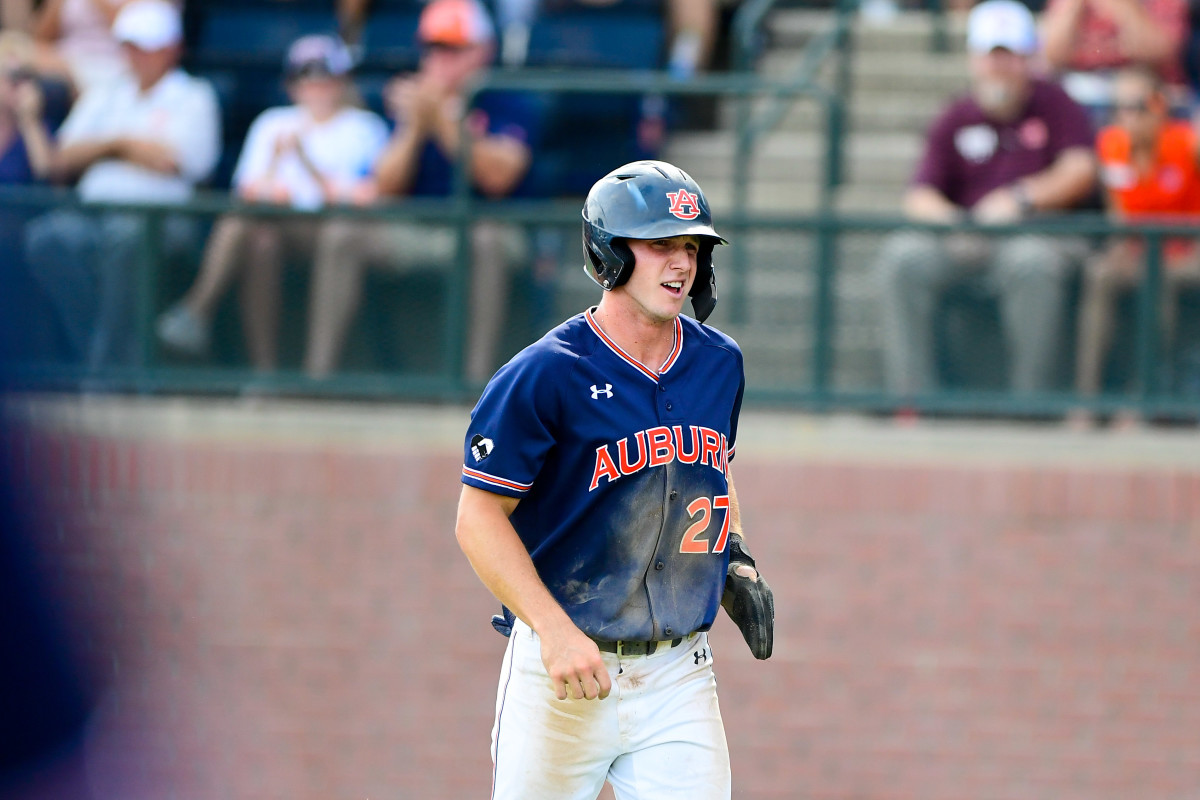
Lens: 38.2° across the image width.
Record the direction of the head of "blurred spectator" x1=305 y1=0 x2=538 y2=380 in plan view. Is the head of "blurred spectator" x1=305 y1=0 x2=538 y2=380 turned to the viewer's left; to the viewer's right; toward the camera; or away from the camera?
toward the camera

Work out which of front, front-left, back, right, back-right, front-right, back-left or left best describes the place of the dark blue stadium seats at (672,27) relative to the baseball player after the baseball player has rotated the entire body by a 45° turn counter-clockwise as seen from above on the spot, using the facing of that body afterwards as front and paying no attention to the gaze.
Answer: left

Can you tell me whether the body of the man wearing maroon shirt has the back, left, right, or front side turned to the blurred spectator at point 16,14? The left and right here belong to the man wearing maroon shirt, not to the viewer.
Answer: right

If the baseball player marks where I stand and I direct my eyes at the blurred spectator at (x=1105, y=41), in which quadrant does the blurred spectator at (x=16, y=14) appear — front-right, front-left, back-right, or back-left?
front-left

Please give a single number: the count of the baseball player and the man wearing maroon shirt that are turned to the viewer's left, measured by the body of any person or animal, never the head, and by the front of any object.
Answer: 0

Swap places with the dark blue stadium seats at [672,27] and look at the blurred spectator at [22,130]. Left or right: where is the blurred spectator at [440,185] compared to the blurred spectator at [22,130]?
left

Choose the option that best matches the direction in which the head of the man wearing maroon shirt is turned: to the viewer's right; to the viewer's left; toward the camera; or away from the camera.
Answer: toward the camera

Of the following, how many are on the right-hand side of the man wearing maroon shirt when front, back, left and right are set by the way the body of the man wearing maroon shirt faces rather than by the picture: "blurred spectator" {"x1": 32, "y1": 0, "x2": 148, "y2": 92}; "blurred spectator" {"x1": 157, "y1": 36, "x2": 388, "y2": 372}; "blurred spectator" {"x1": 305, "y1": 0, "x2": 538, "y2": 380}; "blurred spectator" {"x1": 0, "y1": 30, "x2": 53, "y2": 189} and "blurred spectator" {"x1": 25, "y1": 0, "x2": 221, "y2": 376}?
5

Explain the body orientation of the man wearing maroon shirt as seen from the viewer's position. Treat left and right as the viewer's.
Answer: facing the viewer

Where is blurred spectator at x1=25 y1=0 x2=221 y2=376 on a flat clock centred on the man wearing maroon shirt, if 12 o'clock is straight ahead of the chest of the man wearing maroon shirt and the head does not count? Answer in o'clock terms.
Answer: The blurred spectator is roughly at 3 o'clock from the man wearing maroon shirt.

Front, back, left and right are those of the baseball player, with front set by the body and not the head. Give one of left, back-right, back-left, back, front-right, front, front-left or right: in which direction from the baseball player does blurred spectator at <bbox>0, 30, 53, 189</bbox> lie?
back

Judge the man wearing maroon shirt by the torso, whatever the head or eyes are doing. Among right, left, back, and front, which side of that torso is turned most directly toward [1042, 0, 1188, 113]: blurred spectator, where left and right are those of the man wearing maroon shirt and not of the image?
back

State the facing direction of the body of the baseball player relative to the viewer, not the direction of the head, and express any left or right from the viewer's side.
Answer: facing the viewer and to the right of the viewer

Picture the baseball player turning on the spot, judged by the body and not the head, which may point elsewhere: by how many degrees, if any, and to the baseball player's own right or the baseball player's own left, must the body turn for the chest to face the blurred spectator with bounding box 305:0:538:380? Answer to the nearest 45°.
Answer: approximately 135° to the baseball player's own left

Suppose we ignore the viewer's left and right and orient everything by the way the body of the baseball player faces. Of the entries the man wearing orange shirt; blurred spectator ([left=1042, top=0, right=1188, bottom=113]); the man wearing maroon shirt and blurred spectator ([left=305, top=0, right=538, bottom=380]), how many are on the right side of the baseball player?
0

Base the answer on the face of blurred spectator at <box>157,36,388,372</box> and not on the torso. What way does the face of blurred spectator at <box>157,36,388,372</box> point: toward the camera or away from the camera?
toward the camera

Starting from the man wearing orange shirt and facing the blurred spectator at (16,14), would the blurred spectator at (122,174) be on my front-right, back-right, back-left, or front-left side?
front-left

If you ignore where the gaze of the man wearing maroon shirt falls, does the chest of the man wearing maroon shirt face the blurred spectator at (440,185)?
no

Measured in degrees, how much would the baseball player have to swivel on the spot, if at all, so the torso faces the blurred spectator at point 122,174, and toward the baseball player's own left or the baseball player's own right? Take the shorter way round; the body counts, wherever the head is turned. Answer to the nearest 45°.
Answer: approximately 180°
